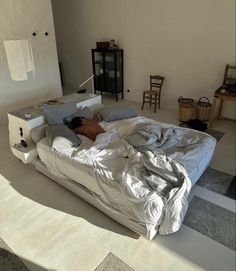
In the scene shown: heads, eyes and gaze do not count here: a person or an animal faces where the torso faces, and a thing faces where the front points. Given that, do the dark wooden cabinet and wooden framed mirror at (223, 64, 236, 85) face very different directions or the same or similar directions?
same or similar directions

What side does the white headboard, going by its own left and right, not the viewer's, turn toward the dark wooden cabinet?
left

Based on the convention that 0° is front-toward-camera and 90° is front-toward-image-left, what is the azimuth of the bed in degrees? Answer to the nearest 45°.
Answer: approximately 315°

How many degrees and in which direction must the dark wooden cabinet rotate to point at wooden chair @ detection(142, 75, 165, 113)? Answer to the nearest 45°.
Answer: approximately 90° to its left

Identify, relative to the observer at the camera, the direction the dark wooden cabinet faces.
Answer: facing the viewer and to the left of the viewer

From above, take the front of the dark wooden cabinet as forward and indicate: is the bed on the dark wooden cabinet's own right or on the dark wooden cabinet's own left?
on the dark wooden cabinet's own left

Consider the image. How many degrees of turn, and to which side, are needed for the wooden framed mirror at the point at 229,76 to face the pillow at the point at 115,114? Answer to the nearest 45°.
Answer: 0° — it already faces it

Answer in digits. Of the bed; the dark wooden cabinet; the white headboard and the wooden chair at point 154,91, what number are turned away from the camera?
0

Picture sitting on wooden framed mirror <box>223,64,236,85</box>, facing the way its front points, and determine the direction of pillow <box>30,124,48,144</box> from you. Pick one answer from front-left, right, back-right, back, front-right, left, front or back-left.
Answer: front

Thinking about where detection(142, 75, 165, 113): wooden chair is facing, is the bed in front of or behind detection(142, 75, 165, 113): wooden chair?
in front
